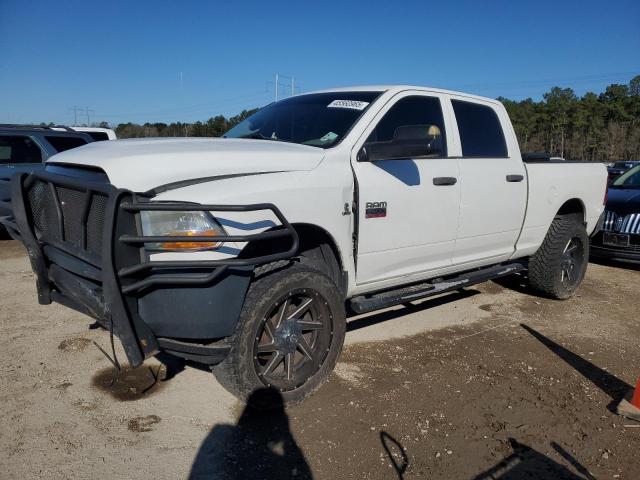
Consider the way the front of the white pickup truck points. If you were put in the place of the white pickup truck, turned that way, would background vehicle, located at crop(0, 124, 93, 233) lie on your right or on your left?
on your right

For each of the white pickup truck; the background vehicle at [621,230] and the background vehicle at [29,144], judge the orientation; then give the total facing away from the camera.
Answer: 0

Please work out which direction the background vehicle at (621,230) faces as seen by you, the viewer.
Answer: facing the viewer and to the left of the viewer

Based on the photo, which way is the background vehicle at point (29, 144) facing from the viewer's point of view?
to the viewer's left

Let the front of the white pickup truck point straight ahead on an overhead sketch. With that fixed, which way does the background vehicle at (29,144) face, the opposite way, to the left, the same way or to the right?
the same way

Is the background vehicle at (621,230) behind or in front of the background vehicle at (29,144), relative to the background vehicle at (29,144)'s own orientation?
behind

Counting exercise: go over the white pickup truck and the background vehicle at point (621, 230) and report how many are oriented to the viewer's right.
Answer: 0

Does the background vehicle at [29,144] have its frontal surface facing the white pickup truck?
no

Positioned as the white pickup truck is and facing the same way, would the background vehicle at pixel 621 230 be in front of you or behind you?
behind

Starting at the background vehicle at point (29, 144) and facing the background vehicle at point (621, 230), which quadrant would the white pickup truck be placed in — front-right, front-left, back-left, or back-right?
front-right

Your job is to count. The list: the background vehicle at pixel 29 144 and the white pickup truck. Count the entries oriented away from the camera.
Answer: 0

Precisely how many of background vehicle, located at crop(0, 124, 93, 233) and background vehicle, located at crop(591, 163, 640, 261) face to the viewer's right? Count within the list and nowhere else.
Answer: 0
